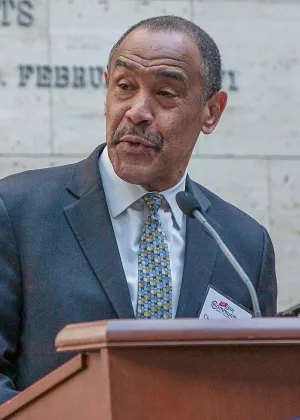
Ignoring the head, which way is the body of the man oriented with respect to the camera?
toward the camera

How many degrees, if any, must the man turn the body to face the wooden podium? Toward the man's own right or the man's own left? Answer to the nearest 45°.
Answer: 0° — they already face it

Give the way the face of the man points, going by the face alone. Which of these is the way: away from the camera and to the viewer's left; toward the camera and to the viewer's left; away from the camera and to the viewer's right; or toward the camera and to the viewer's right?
toward the camera and to the viewer's left
